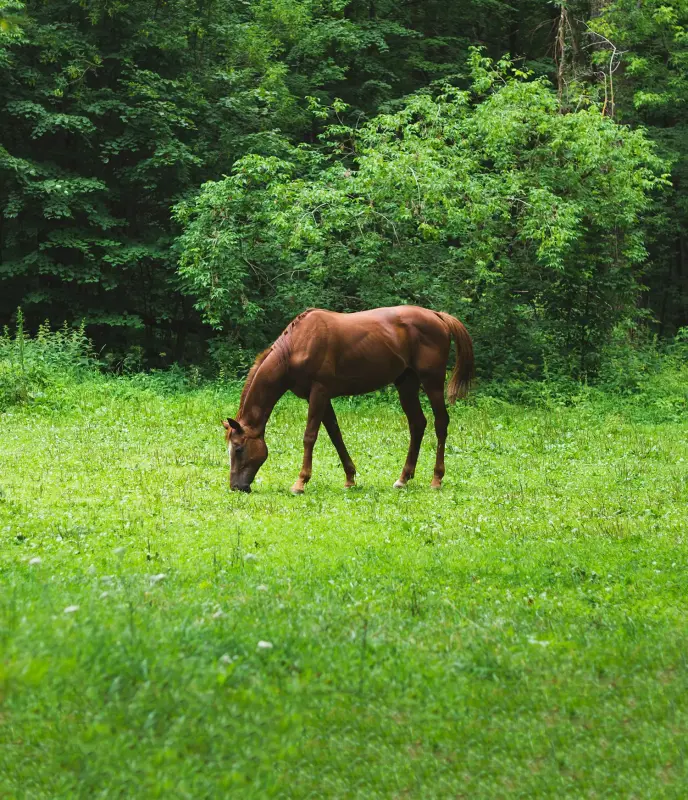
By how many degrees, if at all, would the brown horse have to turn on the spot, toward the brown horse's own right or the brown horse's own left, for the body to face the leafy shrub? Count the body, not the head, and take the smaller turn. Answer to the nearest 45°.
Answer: approximately 90° to the brown horse's own right

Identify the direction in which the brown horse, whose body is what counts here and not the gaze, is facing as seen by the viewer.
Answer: to the viewer's left

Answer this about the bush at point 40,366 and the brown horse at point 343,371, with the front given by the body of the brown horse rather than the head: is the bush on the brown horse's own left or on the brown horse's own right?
on the brown horse's own right
